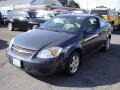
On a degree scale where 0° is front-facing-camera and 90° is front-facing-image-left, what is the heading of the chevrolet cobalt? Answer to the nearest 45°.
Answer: approximately 45°
